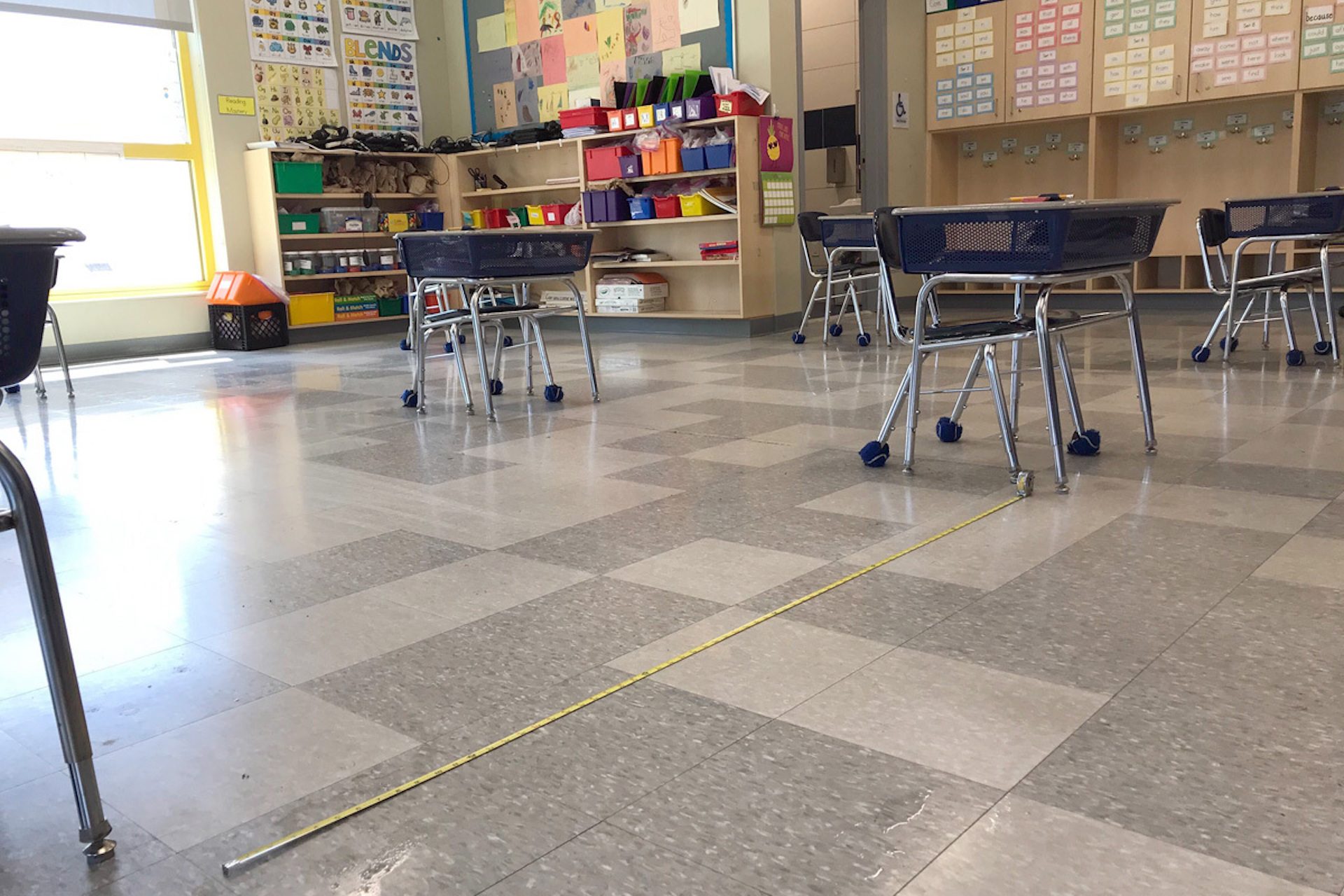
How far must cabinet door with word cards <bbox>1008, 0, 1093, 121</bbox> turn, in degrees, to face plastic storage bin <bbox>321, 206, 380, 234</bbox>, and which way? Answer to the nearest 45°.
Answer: approximately 45° to its right

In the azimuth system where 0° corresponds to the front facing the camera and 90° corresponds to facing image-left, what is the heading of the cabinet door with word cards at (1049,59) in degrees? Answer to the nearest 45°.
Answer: approximately 45°
